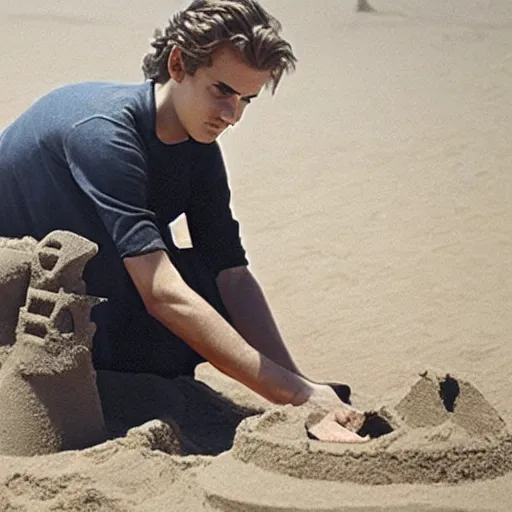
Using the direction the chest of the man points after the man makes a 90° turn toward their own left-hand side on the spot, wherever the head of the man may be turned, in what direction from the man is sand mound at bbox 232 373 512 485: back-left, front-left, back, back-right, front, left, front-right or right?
right

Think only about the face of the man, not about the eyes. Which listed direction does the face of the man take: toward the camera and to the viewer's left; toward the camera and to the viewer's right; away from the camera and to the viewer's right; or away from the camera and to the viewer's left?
toward the camera and to the viewer's right

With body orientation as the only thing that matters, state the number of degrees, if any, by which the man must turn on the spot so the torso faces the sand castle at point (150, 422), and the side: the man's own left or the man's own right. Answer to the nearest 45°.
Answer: approximately 45° to the man's own right
